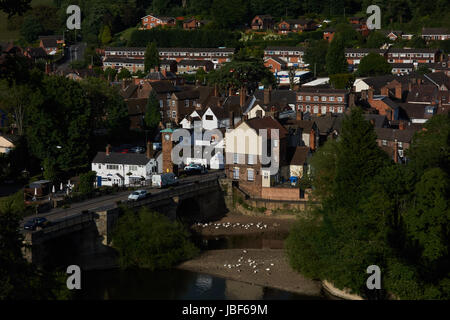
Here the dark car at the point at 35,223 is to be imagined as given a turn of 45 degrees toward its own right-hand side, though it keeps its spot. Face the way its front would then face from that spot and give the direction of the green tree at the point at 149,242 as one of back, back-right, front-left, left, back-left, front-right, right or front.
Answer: back

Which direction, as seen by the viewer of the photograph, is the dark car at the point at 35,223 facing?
facing the viewer and to the left of the viewer
